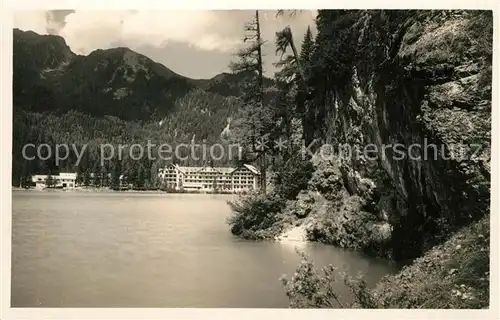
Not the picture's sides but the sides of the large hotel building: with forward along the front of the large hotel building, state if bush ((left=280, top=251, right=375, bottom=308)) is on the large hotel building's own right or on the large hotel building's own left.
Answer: on the large hotel building's own left

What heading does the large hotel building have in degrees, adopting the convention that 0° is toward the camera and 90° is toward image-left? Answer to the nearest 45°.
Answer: approximately 0°

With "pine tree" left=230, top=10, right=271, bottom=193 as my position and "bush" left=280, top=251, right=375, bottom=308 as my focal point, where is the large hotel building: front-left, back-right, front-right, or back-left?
back-right

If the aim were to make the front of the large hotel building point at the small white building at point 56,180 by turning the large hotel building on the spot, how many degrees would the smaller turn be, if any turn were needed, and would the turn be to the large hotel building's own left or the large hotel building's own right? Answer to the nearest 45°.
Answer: approximately 90° to the large hotel building's own right
